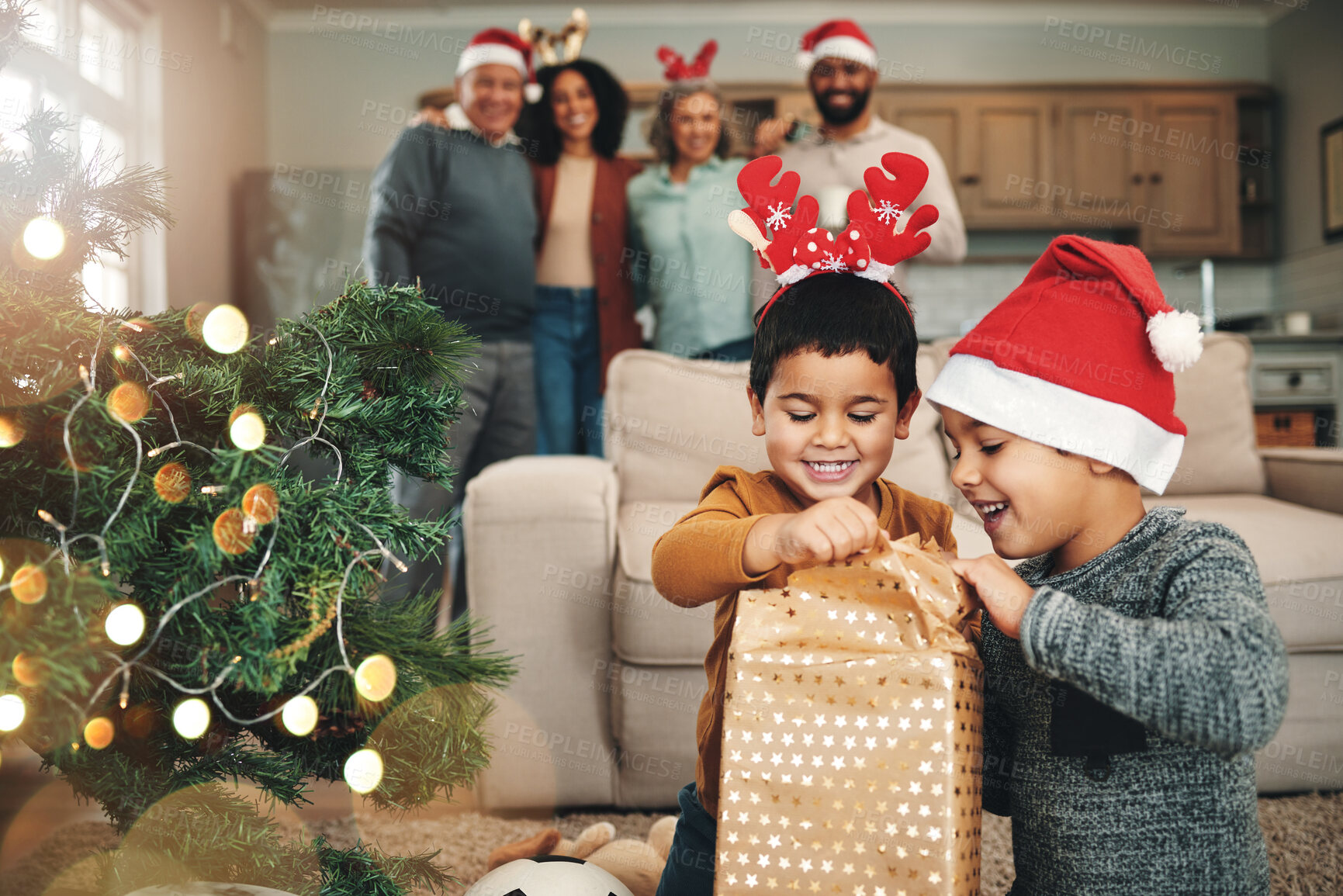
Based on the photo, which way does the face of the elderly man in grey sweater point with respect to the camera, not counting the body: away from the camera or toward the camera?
toward the camera

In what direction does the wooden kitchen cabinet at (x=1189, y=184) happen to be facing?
toward the camera

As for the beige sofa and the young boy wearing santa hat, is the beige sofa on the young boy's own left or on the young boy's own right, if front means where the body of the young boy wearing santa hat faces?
on the young boy's own right

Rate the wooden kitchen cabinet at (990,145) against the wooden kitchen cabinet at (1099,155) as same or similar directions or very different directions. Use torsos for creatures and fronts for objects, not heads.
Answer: same or similar directions

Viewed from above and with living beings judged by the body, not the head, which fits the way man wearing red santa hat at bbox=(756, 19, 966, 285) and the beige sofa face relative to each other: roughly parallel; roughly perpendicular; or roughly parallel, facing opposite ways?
roughly parallel

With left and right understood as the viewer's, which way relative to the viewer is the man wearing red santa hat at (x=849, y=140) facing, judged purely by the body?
facing the viewer

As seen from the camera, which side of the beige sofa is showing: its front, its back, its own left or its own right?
front

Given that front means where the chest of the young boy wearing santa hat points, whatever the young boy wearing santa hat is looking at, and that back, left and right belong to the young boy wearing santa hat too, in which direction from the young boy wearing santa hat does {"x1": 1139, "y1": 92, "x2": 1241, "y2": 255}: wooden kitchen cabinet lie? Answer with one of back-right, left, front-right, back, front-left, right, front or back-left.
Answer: back-right

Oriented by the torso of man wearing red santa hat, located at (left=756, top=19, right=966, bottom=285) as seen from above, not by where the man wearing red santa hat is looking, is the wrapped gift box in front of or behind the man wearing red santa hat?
in front

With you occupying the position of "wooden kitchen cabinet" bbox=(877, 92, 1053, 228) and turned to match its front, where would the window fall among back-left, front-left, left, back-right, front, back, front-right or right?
front-right

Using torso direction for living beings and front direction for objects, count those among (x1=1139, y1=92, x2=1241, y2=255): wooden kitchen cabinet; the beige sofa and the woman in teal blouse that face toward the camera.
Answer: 3
